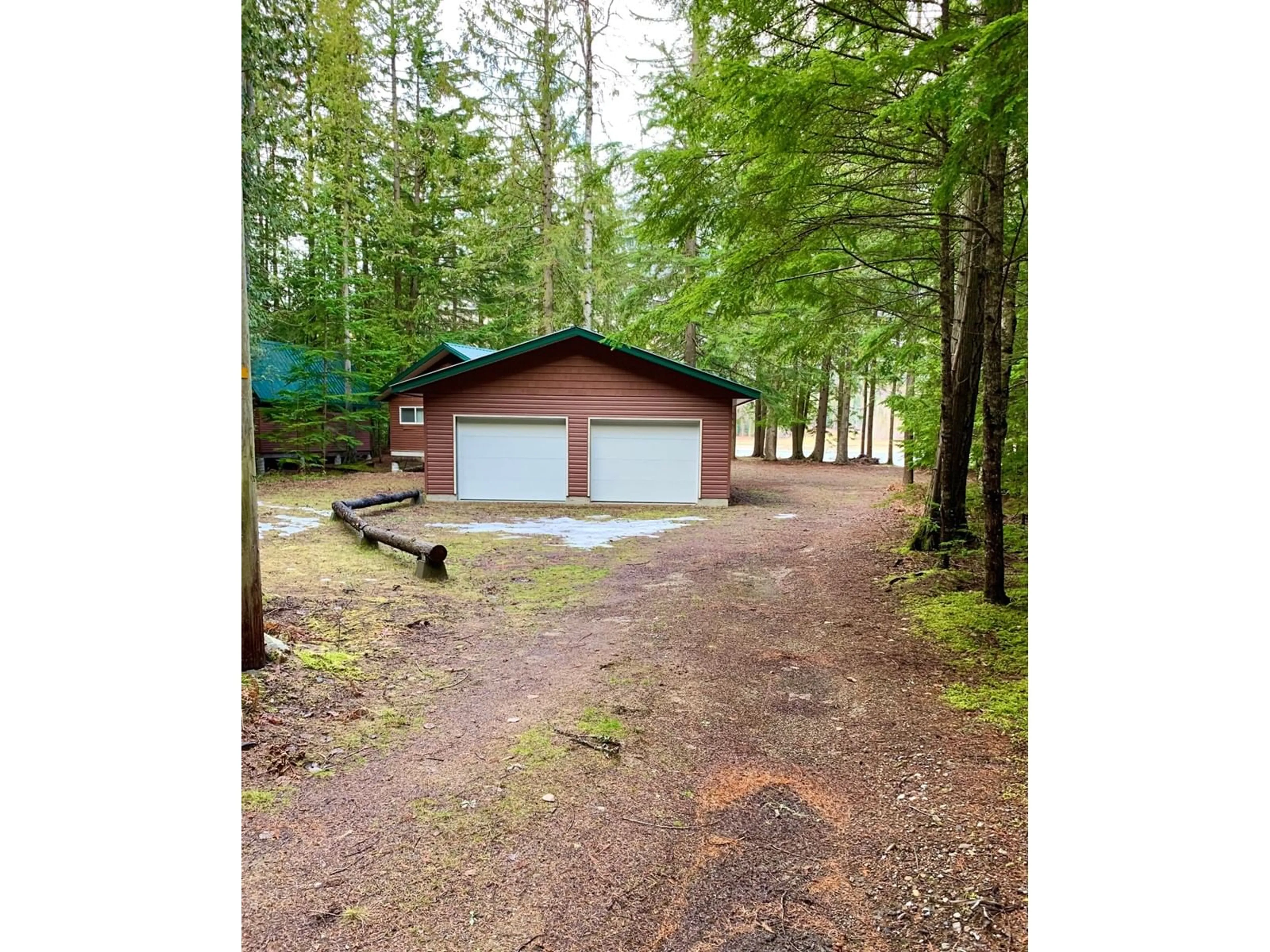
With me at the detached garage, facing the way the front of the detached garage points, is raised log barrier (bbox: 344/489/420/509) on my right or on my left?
on my right

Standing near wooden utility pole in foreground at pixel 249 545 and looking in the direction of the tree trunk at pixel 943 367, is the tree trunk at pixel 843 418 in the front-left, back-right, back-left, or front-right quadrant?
front-left

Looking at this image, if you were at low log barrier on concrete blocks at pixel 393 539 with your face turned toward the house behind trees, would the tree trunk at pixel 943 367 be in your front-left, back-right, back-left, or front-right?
back-right

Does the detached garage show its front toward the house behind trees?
no

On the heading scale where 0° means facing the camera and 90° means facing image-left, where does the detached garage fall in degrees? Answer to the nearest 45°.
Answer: approximately 0°

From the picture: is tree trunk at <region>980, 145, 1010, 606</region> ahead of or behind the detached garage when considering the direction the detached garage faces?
ahead

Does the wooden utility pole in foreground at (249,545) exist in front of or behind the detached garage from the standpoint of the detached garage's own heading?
in front

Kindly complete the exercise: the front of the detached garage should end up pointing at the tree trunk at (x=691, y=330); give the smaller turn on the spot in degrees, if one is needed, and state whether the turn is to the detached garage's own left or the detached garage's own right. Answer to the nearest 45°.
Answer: approximately 135° to the detached garage's own left

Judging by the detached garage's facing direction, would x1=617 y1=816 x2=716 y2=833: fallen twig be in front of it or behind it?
in front

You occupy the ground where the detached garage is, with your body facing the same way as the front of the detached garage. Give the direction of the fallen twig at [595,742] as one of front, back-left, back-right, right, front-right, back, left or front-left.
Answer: front
